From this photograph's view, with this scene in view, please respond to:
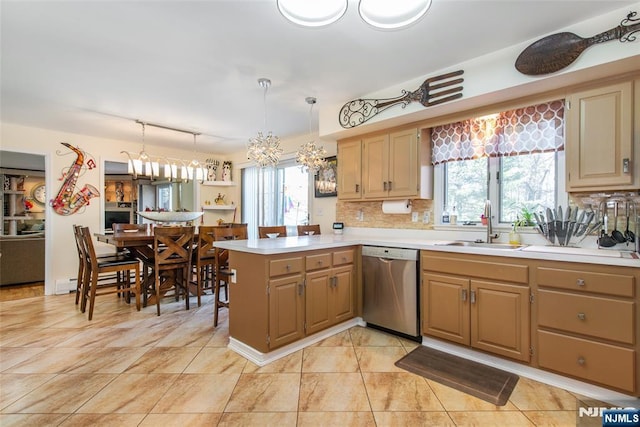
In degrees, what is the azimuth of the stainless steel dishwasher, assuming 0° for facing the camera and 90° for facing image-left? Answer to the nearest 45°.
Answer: approximately 45°

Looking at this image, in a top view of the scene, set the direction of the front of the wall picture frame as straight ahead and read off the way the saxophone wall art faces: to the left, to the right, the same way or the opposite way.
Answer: to the left

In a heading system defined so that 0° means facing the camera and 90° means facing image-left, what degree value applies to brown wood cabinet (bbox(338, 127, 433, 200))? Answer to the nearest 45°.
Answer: approximately 45°

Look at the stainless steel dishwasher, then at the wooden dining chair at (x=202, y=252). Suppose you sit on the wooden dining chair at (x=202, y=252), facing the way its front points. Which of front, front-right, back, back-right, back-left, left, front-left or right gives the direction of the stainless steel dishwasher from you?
back

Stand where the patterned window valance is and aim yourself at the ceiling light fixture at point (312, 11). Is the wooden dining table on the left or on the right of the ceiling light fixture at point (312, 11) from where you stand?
right

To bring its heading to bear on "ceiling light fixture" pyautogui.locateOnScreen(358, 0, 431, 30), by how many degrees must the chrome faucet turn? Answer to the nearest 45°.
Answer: approximately 45° to its left

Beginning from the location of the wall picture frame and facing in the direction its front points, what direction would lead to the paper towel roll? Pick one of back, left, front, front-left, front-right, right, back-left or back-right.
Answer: left

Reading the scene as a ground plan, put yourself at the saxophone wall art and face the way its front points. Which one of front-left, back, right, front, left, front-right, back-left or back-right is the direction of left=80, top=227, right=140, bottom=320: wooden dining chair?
front

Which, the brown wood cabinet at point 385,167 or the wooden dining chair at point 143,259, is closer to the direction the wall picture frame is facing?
the wooden dining chair

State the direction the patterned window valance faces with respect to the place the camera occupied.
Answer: facing the viewer and to the left of the viewer
